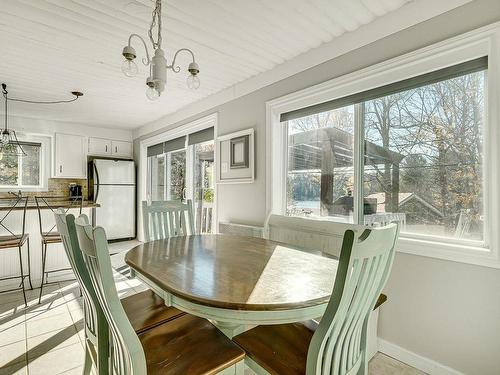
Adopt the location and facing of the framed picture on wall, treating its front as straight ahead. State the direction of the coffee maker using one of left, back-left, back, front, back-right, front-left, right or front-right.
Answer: right

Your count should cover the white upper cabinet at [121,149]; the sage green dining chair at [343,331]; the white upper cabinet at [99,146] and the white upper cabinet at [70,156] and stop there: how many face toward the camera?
3

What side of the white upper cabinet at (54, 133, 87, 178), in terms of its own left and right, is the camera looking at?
front

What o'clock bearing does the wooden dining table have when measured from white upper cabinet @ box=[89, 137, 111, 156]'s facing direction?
The wooden dining table is roughly at 12 o'clock from the white upper cabinet.

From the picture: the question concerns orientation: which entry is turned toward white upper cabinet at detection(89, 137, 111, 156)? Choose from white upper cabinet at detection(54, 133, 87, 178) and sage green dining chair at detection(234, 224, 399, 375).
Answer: the sage green dining chair

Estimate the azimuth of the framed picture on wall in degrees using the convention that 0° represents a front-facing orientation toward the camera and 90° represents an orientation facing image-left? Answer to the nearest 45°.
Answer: approximately 45°

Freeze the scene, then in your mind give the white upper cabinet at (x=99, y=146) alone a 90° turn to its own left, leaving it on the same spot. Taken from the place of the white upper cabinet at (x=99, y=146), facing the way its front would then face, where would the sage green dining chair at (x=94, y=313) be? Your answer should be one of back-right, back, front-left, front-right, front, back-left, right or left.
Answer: right

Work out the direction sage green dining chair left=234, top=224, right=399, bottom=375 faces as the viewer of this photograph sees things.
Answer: facing away from the viewer and to the left of the viewer

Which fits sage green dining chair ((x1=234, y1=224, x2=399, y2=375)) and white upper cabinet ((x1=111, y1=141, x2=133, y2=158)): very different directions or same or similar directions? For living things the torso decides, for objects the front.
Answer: very different directions

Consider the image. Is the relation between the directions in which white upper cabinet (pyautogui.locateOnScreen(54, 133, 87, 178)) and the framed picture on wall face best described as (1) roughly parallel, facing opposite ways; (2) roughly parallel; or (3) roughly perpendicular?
roughly perpendicular

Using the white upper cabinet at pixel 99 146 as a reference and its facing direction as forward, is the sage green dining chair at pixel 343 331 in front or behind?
in front

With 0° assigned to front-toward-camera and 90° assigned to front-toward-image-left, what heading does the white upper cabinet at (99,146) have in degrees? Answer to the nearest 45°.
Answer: approximately 0°

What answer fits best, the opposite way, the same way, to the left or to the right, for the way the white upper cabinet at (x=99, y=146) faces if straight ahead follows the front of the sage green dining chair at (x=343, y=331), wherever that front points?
the opposite way

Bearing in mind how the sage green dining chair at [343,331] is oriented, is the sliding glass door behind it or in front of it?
in front

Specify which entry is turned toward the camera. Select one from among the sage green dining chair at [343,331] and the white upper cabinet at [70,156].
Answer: the white upper cabinet

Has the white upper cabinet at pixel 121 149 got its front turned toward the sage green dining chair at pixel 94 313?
yes
